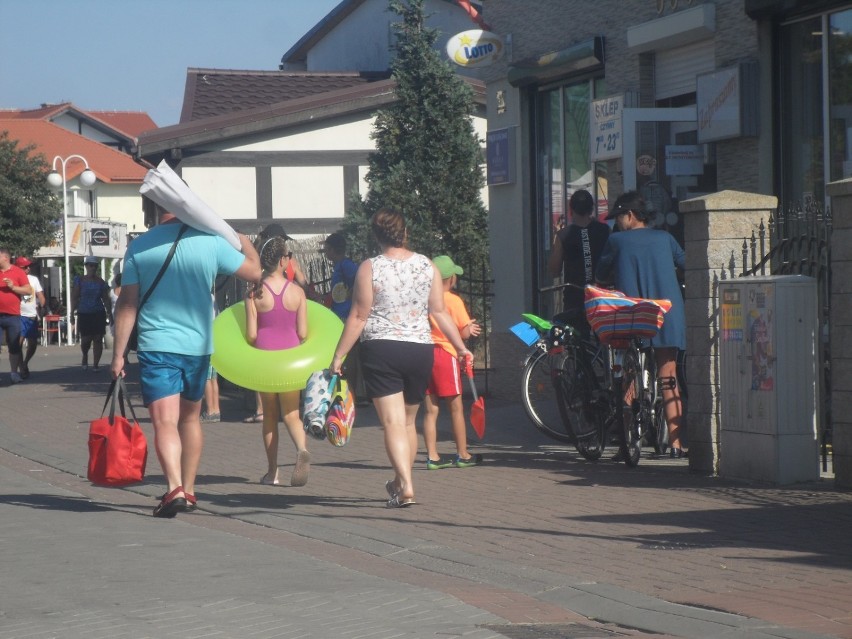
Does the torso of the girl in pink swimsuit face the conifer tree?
yes

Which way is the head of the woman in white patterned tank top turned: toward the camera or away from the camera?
away from the camera

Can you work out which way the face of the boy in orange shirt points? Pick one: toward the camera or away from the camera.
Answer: away from the camera

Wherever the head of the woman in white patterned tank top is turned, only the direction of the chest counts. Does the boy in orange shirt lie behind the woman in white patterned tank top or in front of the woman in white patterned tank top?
in front

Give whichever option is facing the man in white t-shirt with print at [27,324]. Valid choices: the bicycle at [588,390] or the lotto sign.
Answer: the bicycle

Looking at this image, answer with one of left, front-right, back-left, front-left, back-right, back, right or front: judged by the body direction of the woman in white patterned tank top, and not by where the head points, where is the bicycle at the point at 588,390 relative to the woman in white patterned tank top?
front-right

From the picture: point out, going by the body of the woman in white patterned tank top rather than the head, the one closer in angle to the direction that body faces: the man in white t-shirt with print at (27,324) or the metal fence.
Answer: the man in white t-shirt with print

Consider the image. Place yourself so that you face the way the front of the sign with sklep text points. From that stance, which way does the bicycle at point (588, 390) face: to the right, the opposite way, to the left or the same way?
to the right

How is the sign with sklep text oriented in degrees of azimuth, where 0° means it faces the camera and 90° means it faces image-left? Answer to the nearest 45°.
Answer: approximately 45°

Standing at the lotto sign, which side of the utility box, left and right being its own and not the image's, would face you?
right

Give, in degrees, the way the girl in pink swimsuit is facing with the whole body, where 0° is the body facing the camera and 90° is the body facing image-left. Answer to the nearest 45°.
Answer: approximately 180°

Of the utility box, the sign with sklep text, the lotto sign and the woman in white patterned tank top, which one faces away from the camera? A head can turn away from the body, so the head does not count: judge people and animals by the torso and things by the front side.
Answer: the woman in white patterned tank top

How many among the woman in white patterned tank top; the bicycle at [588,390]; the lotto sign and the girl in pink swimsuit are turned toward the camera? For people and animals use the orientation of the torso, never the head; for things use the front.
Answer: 1

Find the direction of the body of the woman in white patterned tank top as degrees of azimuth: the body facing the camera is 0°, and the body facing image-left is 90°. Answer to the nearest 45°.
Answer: approximately 180°

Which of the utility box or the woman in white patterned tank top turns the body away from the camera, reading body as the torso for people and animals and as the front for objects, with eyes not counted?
the woman in white patterned tank top

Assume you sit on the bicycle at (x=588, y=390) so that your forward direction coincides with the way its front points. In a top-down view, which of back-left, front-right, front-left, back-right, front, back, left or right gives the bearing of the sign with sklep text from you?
front-right

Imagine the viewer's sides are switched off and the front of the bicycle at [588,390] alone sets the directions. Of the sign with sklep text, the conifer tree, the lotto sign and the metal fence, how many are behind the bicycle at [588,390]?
1

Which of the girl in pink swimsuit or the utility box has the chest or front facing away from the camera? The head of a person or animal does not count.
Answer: the girl in pink swimsuit

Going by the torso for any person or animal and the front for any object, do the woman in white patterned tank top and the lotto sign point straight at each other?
yes
